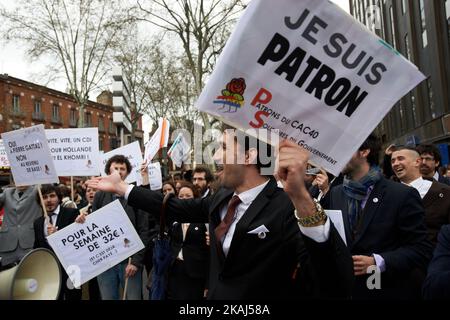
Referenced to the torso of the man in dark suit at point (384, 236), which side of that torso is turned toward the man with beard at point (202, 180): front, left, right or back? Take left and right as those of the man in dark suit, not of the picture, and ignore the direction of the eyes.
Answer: right

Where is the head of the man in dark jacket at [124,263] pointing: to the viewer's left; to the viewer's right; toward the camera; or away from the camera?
toward the camera

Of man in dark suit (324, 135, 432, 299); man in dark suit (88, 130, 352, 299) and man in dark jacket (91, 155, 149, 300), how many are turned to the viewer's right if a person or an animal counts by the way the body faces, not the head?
0

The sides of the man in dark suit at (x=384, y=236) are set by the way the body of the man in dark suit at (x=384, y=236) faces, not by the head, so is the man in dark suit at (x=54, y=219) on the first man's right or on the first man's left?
on the first man's right

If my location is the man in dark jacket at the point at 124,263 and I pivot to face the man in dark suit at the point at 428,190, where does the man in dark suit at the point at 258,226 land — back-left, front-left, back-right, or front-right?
front-right

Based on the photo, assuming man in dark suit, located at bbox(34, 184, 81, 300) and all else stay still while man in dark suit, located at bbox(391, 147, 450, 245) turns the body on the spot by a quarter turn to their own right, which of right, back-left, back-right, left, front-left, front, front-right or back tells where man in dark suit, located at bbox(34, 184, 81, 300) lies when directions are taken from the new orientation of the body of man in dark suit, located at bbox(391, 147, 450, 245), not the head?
front-left

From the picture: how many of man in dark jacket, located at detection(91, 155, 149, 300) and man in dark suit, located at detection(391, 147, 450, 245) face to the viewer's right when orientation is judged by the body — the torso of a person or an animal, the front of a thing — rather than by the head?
0

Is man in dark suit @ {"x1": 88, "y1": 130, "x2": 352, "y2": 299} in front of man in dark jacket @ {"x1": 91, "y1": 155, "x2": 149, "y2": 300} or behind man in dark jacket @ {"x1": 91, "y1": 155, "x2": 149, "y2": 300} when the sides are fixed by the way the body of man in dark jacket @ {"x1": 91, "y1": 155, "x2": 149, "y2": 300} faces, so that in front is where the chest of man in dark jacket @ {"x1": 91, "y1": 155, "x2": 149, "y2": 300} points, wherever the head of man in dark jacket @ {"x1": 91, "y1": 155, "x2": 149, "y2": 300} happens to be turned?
in front

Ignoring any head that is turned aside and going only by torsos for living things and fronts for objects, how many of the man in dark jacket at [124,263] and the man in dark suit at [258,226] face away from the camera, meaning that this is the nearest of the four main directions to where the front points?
0

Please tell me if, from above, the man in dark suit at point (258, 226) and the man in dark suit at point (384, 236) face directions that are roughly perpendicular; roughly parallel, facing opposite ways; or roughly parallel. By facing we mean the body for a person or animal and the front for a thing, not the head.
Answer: roughly parallel

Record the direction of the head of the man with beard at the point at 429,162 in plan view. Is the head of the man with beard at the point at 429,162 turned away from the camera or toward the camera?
toward the camera

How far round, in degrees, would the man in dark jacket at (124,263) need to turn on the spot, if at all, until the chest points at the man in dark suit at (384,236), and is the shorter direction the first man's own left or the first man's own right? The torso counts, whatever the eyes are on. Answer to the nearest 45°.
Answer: approximately 45° to the first man's own left

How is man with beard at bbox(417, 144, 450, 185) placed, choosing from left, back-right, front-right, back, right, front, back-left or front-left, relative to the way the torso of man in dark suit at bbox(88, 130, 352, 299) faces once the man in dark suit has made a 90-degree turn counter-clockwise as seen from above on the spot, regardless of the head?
left

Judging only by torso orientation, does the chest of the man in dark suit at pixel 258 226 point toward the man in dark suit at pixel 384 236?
no

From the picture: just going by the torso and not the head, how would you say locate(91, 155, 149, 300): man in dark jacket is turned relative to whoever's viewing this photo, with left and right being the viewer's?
facing the viewer

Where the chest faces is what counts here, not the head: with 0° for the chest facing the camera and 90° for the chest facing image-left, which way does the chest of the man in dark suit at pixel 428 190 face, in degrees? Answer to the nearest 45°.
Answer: approximately 45°

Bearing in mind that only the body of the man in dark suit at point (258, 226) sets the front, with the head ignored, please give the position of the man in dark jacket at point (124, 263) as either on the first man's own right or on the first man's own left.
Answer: on the first man's own right

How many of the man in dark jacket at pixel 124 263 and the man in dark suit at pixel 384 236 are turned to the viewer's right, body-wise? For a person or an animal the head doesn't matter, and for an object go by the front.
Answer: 0
